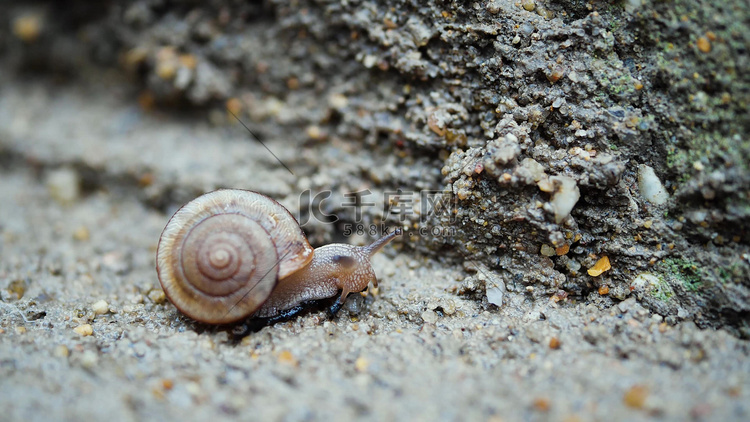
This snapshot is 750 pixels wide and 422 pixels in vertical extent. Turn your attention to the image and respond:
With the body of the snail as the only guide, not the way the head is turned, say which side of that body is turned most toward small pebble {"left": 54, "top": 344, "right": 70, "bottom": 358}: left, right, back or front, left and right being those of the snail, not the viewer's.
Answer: back

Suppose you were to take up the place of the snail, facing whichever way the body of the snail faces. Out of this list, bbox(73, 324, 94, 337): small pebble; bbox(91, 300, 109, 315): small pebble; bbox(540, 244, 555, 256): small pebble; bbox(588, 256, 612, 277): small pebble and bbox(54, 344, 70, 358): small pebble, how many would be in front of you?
2

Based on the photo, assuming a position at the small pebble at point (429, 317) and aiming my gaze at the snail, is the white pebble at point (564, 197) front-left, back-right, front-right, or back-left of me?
back-right

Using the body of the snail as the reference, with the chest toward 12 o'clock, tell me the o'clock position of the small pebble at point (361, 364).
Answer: The small pebble is roughly at 2 o'clock from the snail.

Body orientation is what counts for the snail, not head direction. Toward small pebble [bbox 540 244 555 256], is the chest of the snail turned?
yes

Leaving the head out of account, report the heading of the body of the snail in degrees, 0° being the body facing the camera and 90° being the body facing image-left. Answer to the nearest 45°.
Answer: approximately 270°

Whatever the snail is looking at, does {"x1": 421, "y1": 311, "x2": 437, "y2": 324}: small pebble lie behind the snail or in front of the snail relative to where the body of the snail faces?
in front

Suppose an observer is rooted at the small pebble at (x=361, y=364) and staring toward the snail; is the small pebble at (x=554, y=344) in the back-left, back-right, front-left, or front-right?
back-right

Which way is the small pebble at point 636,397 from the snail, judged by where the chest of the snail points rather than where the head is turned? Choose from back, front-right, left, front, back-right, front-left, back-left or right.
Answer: front-right

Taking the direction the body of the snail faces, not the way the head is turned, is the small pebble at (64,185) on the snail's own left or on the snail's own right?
on the snail's own left

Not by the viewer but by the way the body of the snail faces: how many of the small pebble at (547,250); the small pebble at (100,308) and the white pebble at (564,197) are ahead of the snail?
2

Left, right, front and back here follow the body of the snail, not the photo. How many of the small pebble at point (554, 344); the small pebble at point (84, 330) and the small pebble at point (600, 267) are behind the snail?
1

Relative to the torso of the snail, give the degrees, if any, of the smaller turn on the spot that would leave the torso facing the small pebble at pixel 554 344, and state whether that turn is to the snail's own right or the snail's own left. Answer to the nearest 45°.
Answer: approximately 45° to the snail's own right
